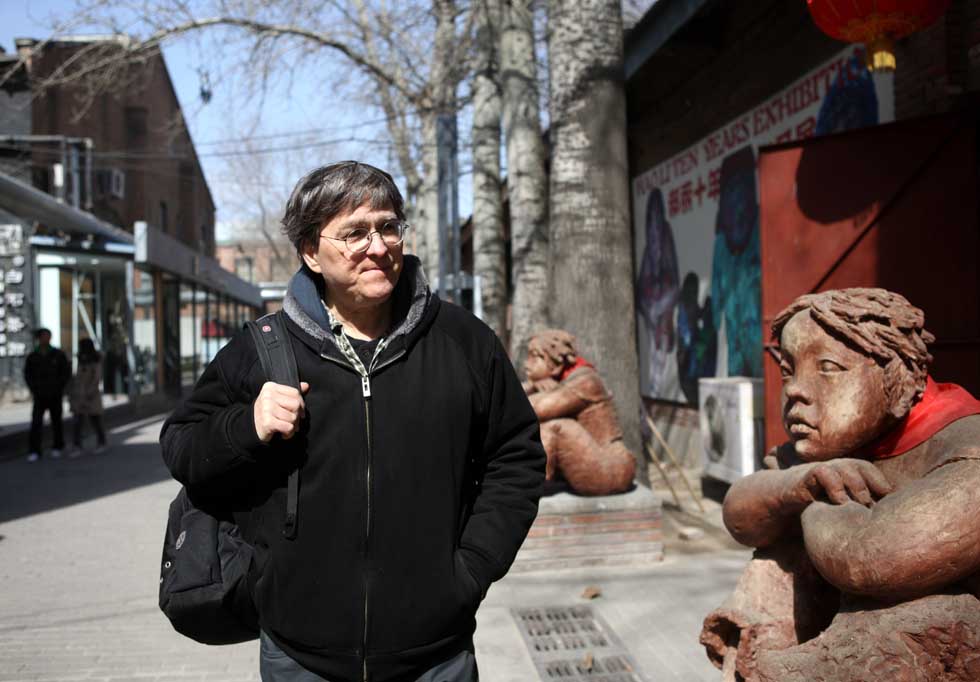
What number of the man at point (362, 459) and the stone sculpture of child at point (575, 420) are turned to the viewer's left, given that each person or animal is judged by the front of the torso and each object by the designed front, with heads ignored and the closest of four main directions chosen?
1

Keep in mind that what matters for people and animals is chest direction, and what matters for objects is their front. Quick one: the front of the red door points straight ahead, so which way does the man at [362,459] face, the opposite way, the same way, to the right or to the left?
to the left

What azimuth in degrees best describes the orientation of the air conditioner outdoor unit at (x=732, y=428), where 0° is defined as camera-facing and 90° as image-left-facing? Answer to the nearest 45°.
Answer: approximately 45°

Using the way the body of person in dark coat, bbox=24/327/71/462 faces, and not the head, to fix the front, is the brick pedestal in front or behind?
in front

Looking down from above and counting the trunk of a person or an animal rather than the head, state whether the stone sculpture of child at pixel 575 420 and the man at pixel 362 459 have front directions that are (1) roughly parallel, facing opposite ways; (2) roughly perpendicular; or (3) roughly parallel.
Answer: roughly perpendicular

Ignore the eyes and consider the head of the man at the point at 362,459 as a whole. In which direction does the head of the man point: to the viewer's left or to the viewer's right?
to the viewer's right

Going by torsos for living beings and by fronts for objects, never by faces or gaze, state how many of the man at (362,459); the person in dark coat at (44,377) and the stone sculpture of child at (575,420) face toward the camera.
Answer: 2

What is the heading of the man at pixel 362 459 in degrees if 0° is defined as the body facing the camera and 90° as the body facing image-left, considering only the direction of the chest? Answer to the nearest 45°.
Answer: approximately 0°

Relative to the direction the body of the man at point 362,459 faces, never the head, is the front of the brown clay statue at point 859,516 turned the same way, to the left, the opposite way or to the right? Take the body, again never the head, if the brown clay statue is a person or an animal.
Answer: to the right

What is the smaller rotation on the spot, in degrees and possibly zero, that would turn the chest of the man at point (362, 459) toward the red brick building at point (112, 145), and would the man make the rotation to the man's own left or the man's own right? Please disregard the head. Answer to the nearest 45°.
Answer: approximately 180°

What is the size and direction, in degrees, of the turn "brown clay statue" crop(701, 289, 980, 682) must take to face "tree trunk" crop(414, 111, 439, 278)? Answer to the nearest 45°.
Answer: approximately 90° to its right

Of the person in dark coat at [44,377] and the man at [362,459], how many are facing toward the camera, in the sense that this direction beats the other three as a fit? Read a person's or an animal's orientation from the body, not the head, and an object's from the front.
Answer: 2

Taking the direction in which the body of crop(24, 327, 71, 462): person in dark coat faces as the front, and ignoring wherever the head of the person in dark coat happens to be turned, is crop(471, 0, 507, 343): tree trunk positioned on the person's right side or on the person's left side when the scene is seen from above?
on the person's left side

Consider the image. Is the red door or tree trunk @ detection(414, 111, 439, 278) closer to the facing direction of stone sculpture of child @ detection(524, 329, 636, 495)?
the tree trunk
